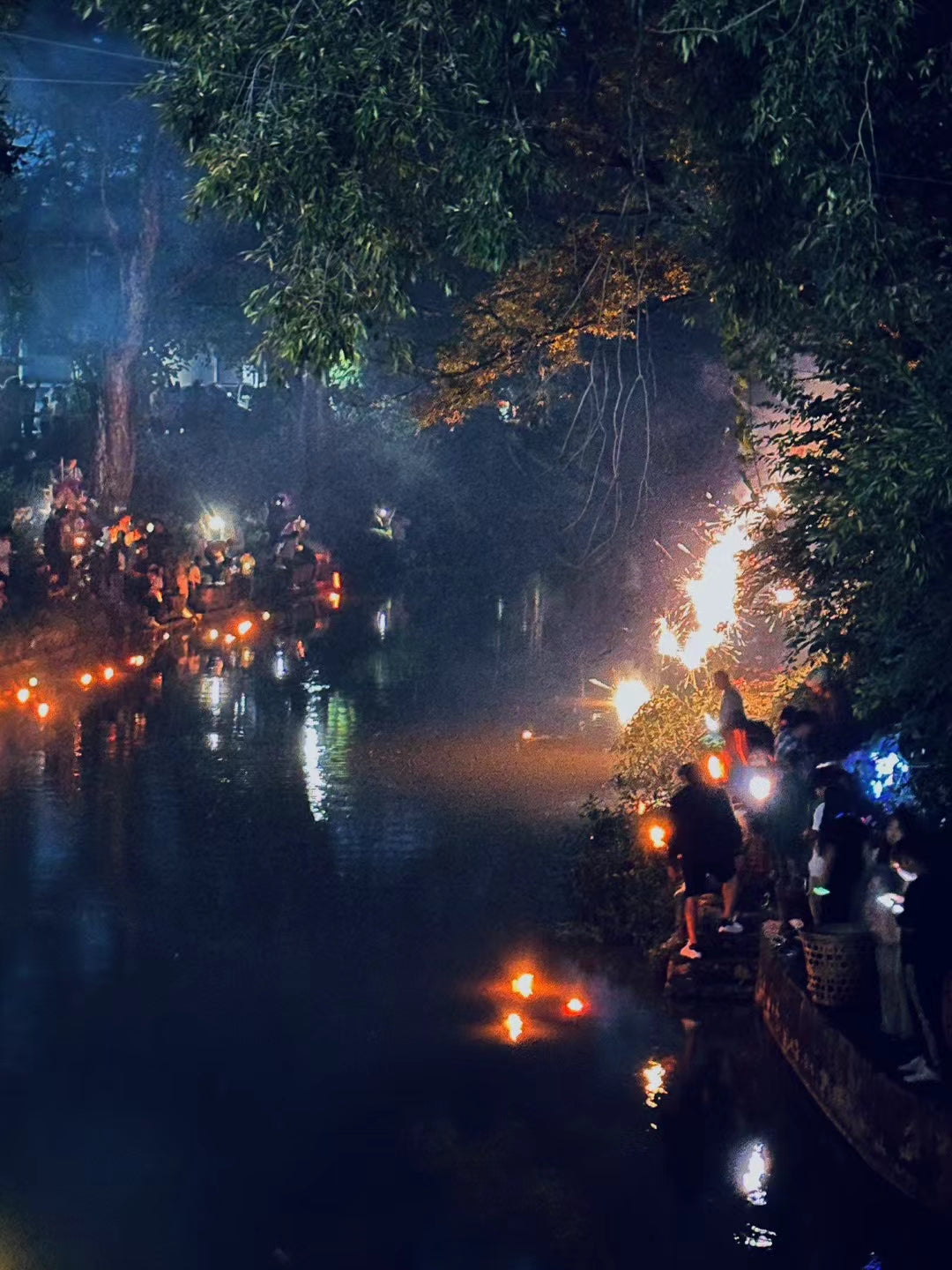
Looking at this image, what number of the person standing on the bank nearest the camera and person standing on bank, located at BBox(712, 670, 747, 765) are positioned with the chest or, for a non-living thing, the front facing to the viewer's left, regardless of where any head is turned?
2

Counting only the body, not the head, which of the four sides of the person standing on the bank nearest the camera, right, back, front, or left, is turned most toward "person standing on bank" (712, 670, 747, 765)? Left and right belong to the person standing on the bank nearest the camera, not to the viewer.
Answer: right

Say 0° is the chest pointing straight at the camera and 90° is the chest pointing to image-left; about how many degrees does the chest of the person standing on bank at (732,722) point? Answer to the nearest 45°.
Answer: approximately 90°

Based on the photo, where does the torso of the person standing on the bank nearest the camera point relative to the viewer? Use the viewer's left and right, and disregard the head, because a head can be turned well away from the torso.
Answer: facing to the left of the viewer

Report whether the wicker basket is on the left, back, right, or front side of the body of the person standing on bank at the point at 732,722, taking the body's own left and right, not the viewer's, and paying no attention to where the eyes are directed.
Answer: left

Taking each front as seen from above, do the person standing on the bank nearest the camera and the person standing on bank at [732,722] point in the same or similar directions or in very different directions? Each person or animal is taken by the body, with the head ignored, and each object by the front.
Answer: same or similar directions

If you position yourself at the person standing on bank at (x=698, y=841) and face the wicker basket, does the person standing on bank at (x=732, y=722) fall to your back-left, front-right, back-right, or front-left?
back-left

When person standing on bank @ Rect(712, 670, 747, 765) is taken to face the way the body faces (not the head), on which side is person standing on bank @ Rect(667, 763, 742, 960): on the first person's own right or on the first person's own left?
on the first person's own left
